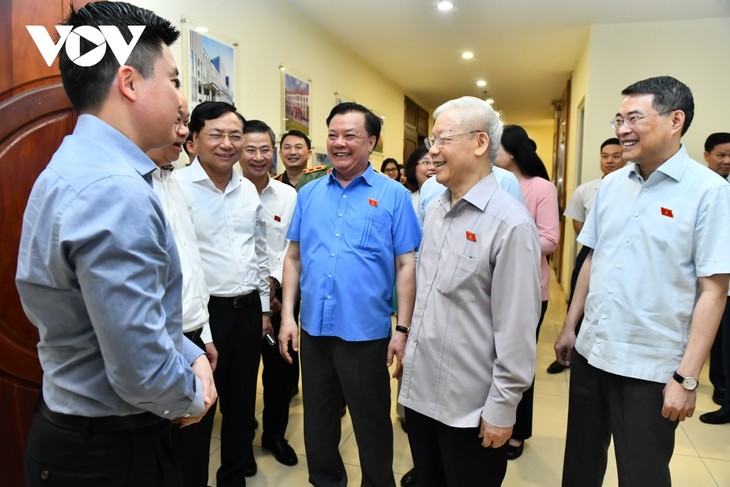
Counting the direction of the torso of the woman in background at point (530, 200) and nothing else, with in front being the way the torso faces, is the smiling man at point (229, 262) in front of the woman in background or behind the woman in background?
in front

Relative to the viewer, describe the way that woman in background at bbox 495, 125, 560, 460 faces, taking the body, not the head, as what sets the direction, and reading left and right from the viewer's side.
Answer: facing to the left of the viewer

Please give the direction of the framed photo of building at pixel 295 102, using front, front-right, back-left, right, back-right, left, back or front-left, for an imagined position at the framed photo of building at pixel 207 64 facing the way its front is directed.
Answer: left

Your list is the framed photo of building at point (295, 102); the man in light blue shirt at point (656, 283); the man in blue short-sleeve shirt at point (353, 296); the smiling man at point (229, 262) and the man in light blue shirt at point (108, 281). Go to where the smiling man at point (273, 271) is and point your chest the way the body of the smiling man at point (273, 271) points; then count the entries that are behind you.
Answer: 1

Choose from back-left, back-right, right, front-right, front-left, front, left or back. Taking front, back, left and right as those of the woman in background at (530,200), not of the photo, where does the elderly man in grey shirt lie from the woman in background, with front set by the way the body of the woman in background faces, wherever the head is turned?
left

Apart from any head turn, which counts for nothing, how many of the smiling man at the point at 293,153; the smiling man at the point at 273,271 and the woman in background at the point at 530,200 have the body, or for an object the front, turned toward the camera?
2

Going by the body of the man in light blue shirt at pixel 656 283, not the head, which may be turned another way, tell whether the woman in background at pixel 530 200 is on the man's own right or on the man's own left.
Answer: on the man's own right

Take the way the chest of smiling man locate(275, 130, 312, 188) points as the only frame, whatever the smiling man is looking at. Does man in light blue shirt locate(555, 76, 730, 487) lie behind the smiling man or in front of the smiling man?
in front

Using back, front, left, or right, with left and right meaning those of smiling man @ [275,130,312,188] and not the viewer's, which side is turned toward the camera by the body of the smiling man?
front

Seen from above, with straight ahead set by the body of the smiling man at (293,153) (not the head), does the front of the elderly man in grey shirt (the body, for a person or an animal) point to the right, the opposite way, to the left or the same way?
to the right

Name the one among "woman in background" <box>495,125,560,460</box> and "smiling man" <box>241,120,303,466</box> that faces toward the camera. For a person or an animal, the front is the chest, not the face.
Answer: the smiling man

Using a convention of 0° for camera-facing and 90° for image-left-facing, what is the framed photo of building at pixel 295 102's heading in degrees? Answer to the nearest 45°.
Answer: approximately 315°

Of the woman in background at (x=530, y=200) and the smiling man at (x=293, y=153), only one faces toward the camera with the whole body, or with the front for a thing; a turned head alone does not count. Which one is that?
the smiling man

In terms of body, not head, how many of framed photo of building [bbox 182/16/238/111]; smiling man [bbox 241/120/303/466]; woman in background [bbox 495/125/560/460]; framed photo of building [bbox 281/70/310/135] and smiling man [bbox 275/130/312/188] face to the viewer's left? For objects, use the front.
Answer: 1

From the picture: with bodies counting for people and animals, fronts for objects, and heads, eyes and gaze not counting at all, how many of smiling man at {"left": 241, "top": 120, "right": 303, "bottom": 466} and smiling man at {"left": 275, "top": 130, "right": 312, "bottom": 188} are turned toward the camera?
2

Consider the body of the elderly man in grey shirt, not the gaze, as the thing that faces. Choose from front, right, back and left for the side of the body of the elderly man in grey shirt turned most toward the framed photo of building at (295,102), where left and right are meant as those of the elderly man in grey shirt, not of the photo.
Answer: right
